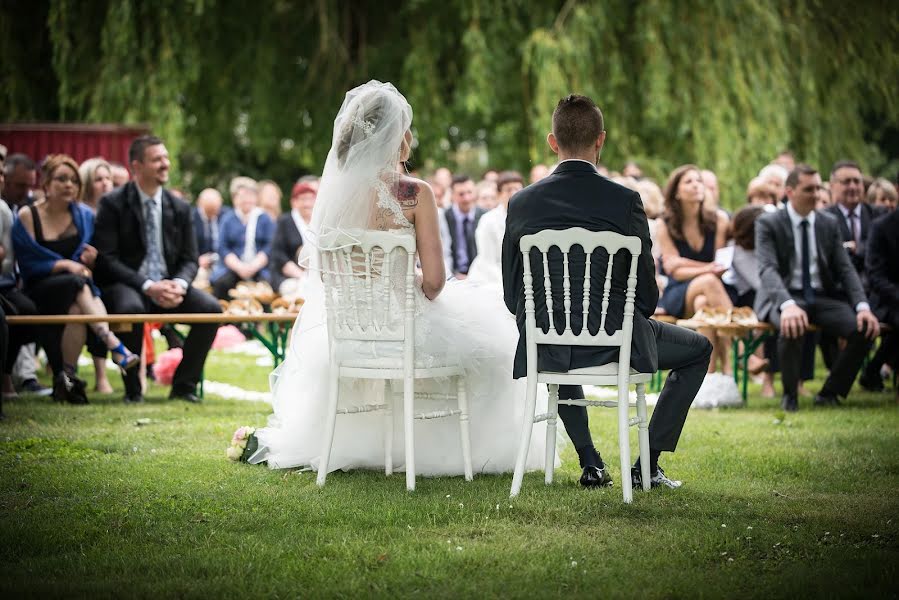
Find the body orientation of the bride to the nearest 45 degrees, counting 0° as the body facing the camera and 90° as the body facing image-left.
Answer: approximately 225°

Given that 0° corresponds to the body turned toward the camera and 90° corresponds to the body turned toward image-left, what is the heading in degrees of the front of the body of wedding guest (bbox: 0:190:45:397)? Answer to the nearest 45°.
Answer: approximately 315°

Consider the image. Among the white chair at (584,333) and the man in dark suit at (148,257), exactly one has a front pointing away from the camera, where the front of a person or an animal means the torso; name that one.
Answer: the white chair

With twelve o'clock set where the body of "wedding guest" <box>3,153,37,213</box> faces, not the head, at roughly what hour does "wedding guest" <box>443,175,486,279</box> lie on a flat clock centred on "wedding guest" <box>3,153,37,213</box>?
"wedding guest" <box>443,175,486,279</box> is roughly at 10 o'clock from "wedding guest" <box>3,153,37,213</box>.

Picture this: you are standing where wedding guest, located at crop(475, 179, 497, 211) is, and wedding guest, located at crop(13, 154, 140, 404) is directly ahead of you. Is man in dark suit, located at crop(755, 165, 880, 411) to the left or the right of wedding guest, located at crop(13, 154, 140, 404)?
left

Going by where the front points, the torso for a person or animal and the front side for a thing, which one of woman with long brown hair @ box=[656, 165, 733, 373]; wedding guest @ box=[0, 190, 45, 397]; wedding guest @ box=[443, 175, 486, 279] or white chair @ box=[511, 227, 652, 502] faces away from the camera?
the white chair

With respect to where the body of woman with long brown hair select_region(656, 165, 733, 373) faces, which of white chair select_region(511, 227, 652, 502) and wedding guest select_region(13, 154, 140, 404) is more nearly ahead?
the white chair

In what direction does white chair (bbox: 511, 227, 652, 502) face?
away from the camera

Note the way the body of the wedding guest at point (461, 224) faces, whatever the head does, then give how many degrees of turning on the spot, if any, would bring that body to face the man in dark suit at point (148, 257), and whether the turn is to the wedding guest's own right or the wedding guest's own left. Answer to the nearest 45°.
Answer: approximately 45° to the wedding guest's own right

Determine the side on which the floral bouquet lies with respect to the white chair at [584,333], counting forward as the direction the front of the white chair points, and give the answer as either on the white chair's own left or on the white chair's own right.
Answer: on the white chair's own left
